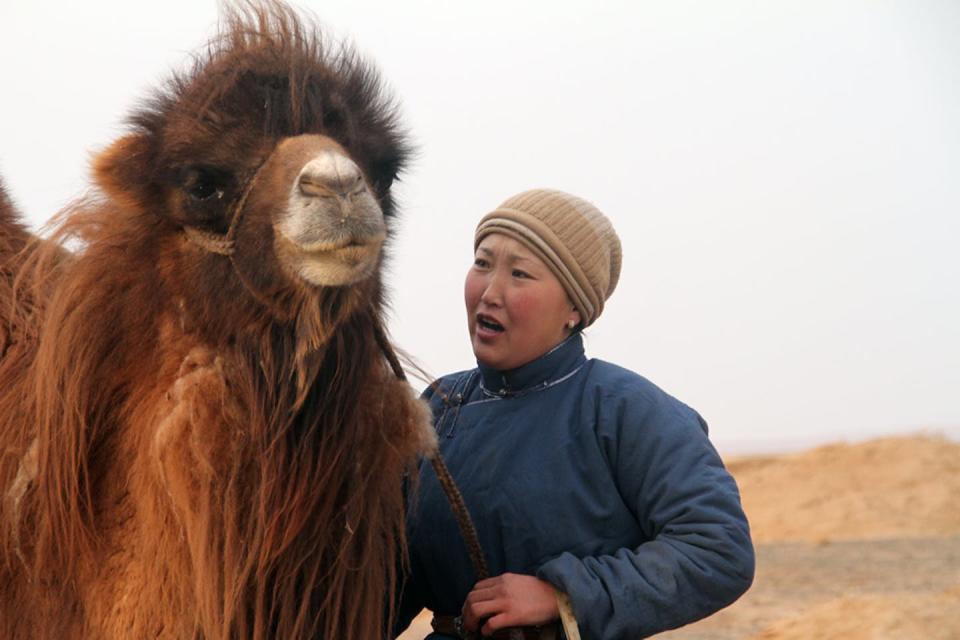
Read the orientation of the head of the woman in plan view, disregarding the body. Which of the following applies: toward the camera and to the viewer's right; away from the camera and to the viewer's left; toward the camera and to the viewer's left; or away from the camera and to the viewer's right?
toward the camera and to the viewer's left

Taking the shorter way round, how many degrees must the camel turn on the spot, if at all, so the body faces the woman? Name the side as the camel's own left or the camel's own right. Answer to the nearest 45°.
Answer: approximately 45° to the camel's own left

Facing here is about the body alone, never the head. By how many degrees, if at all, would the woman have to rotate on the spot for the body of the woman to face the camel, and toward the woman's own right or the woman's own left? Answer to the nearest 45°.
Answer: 0° — they already face it

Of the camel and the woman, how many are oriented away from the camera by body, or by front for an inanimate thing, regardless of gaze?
0

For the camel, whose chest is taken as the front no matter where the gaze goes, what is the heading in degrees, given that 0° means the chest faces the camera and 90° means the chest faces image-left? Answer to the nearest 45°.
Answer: approximately 315°

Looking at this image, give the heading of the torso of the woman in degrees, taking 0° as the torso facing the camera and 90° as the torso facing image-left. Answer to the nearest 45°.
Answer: approximately 45°
